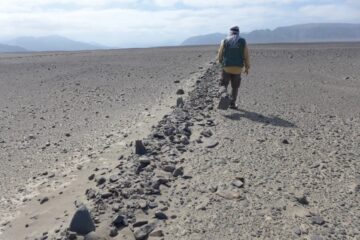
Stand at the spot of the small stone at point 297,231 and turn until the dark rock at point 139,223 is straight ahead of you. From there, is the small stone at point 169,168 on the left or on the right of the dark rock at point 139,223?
right

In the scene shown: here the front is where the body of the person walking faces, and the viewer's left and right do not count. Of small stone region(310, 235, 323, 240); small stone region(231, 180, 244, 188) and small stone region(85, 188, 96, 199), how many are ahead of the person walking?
0

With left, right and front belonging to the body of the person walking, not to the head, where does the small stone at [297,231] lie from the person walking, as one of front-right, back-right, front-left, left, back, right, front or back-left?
back

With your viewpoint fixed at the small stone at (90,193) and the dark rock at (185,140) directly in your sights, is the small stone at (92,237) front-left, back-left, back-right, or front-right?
back-right

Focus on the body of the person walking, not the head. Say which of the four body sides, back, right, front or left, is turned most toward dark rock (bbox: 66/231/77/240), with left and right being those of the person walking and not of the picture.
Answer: back

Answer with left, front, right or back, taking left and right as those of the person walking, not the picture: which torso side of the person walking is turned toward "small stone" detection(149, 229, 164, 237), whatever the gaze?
back

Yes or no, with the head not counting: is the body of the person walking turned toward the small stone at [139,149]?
no

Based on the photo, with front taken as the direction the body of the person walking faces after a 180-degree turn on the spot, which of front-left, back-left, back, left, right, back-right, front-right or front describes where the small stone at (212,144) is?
front

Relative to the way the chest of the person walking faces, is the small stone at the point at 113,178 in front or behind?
behind

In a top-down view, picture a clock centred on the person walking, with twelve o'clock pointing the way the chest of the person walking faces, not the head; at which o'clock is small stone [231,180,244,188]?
The small stone is roughly at 6 o'clock from the person walking.

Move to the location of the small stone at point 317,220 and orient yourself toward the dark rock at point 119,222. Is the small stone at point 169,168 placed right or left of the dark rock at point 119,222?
right

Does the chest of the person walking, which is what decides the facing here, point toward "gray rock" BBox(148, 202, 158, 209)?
no

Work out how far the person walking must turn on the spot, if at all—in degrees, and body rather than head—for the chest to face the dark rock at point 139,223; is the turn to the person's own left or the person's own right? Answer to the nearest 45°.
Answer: approximately 180°

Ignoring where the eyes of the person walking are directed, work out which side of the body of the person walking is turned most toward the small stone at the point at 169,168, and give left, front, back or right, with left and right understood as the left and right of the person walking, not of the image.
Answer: back

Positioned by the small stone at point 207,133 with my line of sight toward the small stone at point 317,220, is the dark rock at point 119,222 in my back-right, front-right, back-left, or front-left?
front-right

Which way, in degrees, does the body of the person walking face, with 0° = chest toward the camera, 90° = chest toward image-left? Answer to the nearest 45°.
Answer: approximately 180°

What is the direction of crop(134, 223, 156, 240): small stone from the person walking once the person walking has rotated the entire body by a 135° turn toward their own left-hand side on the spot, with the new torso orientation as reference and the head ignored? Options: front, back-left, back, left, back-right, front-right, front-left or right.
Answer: front-left

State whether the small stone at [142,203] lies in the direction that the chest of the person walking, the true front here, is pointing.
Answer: no
